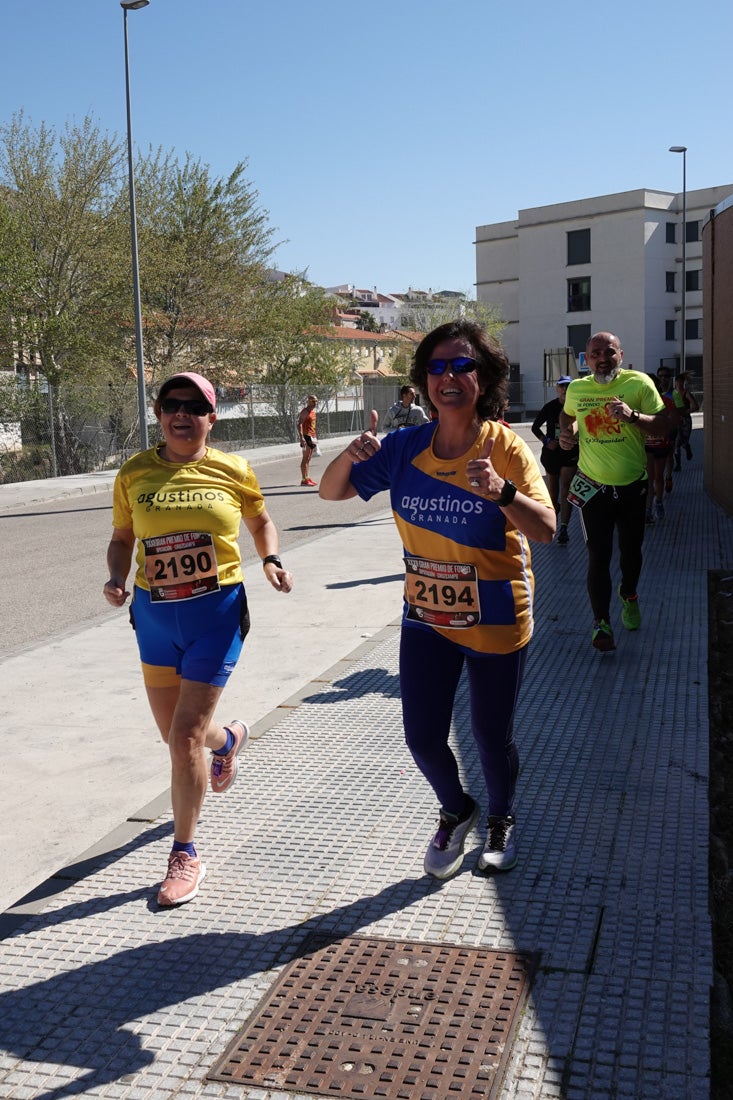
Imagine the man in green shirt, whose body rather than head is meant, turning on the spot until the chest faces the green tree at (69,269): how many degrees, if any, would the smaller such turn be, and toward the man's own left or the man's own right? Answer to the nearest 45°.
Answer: approximately 135° to the man's own right

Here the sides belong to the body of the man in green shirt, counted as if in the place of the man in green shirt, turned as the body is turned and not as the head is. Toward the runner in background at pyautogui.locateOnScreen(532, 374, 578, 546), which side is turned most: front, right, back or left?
back

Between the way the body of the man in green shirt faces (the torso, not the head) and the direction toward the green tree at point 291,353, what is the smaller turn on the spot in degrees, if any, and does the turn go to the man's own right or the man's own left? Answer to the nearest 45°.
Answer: approximately 180°

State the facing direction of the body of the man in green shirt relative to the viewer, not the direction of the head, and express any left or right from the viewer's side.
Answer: facing the viewer

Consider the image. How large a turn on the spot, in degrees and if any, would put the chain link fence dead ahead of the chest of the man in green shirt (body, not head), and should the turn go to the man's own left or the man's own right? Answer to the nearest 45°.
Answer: approximately 135° to the man's own right
